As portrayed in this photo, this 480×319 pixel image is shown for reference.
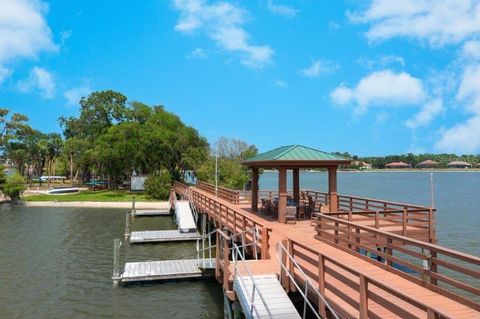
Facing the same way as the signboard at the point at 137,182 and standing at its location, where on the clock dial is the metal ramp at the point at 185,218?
The metal ramp is roughly at 12 o'clock from the signboard.

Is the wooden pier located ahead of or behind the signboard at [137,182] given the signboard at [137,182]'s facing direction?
ahead

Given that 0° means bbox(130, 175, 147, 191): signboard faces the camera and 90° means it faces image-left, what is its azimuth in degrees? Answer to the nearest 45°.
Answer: approximately 0°

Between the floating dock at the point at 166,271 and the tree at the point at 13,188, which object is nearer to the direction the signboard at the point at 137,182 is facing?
the floating dock

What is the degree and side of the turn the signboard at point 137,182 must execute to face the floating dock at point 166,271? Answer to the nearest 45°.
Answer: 0° — it already faces it

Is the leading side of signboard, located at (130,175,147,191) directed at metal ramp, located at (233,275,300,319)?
yes

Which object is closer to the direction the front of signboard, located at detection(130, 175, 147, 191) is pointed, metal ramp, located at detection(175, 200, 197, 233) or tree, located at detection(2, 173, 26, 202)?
the metal ramp

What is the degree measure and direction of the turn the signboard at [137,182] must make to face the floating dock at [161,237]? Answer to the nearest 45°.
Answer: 0° — it already faces it

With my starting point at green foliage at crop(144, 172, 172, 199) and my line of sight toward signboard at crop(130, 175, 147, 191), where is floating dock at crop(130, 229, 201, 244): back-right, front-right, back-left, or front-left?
back-left
